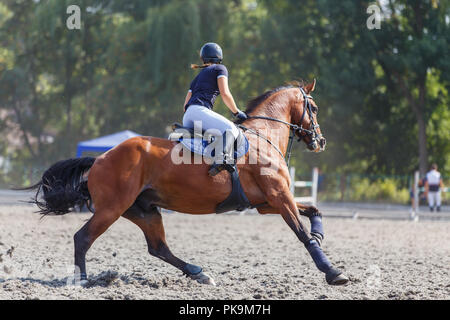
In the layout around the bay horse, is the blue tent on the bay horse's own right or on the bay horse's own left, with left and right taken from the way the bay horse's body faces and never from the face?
on the bay horse's own left

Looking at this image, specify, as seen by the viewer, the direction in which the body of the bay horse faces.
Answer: to the viewer's right

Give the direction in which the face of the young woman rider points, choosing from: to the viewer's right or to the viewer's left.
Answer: to the viewer's right

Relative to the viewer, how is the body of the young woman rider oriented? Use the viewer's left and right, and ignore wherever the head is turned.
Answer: facing away from the viewer and to the right of the viewer
